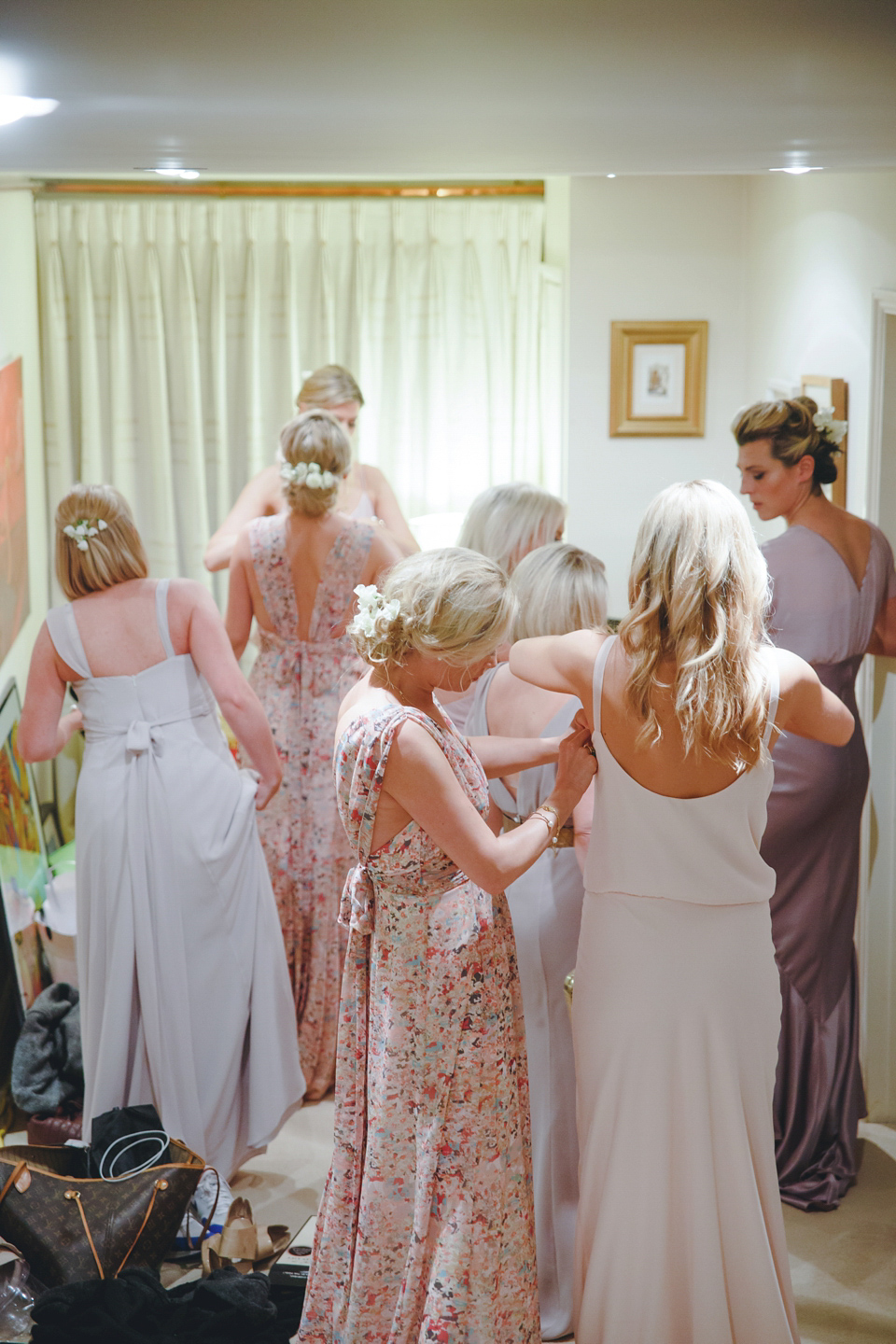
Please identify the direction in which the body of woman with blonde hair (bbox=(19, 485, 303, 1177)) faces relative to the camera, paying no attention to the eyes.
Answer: away from the camera

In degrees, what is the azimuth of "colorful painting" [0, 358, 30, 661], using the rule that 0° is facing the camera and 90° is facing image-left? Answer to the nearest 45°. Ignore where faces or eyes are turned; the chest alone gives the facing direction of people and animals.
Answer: approximately 270°

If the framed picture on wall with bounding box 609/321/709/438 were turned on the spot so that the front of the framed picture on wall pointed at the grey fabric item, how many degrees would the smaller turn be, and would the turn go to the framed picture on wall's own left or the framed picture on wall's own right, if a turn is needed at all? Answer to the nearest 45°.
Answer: approximately 45° to the framed picture on wall's own right

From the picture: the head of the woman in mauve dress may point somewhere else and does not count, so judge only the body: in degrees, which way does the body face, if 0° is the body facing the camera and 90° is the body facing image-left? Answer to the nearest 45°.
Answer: approximately 135°

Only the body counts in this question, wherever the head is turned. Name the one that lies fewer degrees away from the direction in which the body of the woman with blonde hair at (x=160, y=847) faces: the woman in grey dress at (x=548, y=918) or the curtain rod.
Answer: the curtain rod

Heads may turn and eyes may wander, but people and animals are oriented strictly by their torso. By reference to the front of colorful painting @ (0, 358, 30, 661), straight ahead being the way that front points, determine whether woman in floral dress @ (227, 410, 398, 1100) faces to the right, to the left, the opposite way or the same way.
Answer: to the left

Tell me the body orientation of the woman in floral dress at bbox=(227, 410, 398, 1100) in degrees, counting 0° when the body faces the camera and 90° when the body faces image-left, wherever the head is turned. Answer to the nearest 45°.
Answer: approximately 180°

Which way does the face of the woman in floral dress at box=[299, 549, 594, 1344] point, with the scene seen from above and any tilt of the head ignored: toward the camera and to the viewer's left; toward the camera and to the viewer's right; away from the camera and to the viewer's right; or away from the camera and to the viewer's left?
away from the camera and to the viewer's right

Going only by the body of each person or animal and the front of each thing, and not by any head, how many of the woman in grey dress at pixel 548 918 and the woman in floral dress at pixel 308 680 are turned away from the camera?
2

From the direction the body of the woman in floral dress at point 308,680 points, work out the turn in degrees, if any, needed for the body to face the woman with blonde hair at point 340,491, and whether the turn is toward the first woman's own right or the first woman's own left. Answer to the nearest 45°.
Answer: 0° — they already face them

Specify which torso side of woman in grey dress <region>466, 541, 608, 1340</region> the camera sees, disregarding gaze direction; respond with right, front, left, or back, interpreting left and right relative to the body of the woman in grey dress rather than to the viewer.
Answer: back

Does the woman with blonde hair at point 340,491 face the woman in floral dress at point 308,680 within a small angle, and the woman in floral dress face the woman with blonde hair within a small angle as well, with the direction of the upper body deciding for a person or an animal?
yes

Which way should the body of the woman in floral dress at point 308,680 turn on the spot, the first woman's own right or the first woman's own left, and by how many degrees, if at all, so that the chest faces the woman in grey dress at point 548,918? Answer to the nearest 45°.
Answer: approximately 180°

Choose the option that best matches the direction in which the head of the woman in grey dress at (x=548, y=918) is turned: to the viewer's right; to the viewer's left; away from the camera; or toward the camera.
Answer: away from the camera

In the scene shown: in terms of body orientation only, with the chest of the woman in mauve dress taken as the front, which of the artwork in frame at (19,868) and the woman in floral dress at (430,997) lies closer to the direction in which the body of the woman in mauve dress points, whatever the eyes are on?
the artwork in frame
